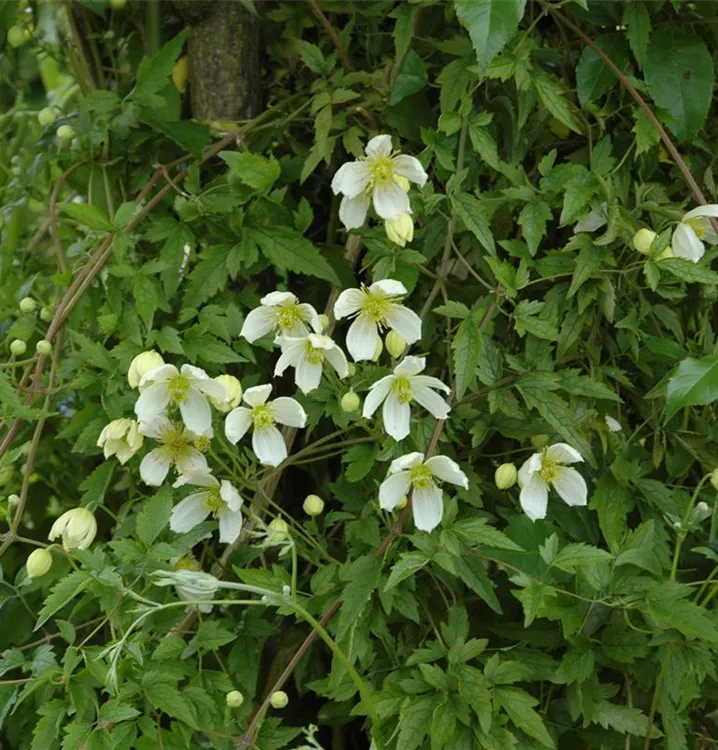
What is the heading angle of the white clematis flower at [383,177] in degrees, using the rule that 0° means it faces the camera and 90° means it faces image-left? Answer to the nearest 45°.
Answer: approximately 0°

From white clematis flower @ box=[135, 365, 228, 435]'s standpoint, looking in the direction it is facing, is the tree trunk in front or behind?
behind
